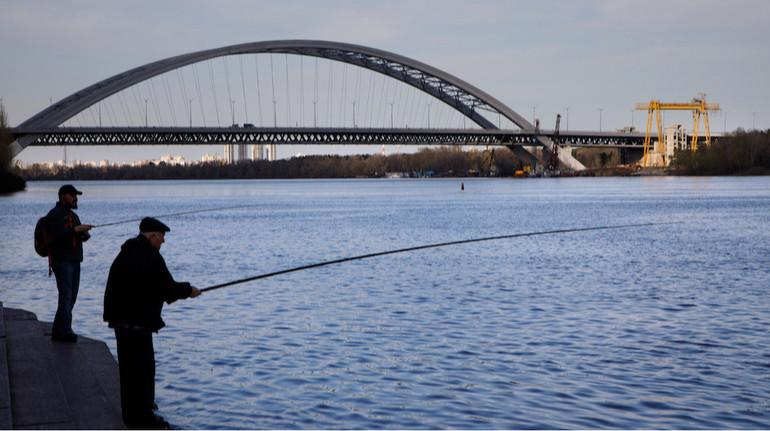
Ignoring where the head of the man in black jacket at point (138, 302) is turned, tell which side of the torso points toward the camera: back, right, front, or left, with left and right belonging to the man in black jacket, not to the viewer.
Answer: right

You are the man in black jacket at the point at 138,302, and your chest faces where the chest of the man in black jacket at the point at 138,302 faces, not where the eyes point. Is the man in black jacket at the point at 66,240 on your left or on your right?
on your left

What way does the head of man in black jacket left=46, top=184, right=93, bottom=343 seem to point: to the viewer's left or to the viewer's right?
to the viewer's right
